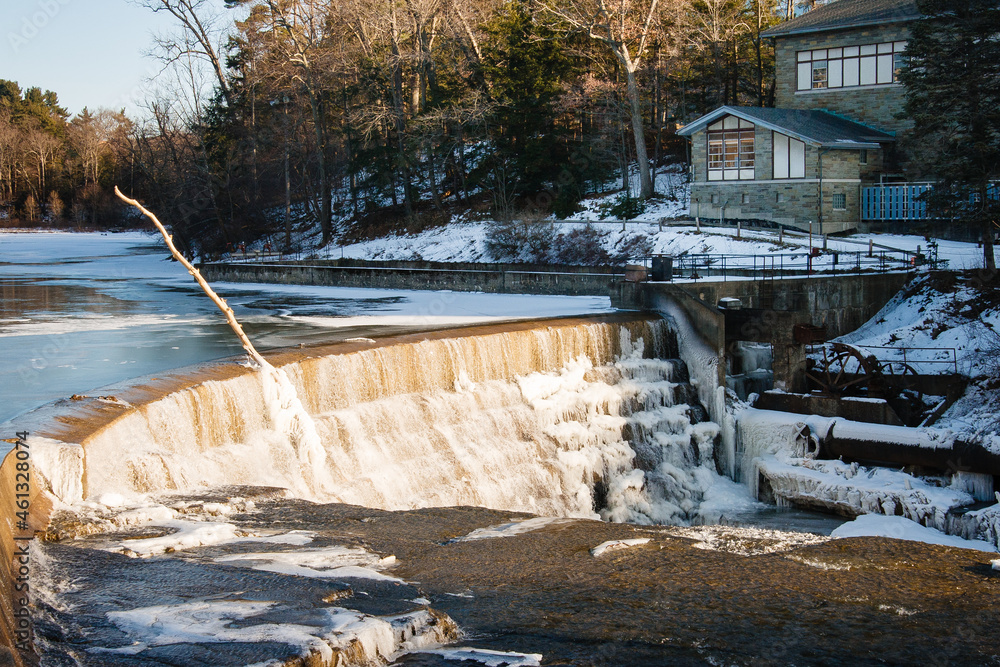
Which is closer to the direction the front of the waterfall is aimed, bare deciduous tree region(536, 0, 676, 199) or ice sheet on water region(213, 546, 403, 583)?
the ice sheet on water

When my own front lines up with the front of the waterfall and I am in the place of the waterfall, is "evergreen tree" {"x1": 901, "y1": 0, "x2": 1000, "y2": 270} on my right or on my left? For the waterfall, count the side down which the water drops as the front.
on my left

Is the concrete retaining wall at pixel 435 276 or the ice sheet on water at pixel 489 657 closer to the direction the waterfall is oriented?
the ice sheet on water

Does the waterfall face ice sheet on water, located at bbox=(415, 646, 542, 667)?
yes

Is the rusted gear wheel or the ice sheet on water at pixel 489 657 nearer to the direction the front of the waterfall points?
the ice sheet on water

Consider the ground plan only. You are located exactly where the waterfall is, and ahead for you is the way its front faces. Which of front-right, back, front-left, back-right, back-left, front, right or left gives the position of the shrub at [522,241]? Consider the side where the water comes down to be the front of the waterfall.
back

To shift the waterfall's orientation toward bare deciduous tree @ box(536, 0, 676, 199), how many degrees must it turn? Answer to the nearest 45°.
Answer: approximately 180°

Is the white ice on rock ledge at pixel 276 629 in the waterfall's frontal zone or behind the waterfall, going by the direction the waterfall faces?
frontal zone

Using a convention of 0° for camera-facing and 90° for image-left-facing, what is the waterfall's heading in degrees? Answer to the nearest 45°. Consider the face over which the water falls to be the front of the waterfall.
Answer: approximately 0°

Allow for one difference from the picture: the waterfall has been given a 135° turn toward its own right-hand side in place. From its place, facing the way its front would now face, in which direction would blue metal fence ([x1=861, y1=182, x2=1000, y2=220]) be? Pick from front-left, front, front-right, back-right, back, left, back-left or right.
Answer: right

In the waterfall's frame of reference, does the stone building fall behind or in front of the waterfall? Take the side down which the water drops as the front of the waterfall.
behind

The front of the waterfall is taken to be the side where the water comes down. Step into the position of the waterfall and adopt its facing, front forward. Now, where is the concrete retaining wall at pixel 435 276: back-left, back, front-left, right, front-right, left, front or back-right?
back

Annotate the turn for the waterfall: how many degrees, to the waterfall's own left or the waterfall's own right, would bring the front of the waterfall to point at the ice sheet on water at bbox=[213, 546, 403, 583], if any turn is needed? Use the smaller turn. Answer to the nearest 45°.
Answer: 0° — it already faces it
